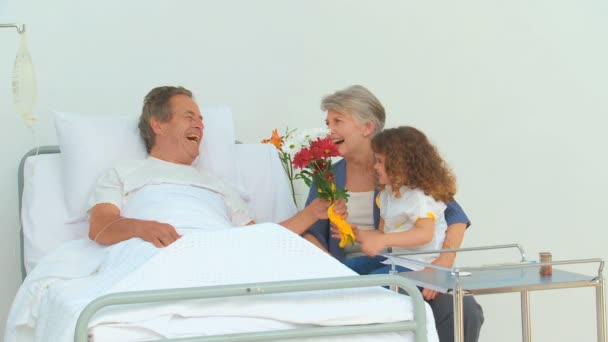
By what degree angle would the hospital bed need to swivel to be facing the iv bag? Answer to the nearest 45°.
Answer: approximately 135° to its right

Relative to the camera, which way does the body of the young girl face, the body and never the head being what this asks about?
to the viewer's left

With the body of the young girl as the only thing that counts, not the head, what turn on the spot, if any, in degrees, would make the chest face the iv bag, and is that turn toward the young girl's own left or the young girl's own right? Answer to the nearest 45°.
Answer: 0° — they already face it

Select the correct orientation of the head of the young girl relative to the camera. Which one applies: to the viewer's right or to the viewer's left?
to the viewer's left

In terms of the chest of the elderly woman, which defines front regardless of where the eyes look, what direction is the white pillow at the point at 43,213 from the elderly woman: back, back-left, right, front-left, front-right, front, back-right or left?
front-right

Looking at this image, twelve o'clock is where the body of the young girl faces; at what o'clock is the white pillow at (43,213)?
The white pillow is roughly at 12 o'clock from the young girl.

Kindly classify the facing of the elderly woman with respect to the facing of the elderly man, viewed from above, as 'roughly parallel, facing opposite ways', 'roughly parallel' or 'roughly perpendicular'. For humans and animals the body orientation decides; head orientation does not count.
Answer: roughly perpendicular

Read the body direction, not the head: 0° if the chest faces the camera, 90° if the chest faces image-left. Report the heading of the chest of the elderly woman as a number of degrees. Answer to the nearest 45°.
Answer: approximately 45°

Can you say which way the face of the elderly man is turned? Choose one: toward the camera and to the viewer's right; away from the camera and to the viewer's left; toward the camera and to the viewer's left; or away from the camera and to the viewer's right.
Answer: toward the camera and to the viewer's right

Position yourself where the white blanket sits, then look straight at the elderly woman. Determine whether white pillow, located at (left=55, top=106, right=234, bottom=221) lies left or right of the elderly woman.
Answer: left
